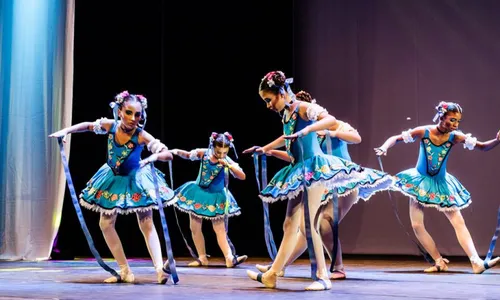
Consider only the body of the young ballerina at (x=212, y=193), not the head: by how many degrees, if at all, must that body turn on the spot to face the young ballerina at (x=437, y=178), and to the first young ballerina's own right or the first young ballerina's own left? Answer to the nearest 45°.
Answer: approximately 45° to the first young ballerina's own left

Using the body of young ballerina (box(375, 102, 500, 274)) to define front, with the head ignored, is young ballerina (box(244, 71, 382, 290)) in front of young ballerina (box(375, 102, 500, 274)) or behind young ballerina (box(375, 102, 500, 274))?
in front

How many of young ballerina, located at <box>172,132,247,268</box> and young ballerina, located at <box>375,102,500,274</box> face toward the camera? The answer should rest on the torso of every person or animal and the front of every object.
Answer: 2

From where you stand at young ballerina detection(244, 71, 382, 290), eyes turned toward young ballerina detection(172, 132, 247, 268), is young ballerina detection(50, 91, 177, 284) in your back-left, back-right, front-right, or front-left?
front-left

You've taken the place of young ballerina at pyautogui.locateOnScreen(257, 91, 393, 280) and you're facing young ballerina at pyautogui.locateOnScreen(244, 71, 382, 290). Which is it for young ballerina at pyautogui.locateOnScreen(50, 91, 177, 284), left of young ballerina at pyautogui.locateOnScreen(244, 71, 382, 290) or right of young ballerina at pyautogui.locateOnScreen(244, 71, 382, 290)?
right

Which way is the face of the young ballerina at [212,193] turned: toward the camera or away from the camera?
toward the camera

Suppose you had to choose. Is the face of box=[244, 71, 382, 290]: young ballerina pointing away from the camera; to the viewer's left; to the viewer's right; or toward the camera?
to the viewer's left

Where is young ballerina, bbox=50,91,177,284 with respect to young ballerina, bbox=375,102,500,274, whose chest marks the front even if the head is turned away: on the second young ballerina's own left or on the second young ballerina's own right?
on the second young ballerina's own right

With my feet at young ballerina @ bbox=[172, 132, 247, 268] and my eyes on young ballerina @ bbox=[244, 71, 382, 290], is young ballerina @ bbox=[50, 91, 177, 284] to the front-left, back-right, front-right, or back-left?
front-right

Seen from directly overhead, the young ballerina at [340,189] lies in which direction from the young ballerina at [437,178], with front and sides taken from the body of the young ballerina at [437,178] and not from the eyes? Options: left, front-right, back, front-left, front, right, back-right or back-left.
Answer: front-right

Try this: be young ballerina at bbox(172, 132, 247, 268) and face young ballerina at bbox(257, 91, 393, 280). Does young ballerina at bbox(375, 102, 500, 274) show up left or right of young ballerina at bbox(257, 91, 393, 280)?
left

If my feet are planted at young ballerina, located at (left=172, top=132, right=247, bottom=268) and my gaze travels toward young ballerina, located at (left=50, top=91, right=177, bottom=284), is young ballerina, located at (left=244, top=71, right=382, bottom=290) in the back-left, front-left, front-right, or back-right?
front-left

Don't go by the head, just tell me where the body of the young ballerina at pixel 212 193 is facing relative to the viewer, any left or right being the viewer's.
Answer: facing the viewer

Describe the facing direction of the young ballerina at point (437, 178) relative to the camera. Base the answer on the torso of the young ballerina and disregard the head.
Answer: toward the camera

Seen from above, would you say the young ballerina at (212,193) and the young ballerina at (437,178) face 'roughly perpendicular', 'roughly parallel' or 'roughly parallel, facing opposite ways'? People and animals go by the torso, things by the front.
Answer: roughly parallel

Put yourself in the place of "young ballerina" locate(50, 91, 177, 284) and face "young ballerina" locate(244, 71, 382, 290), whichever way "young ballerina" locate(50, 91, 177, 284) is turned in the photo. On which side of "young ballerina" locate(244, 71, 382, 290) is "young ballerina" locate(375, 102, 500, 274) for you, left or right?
left

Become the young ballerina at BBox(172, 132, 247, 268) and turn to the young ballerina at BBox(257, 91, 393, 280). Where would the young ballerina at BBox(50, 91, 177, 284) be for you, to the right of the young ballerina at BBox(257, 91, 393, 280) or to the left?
right
